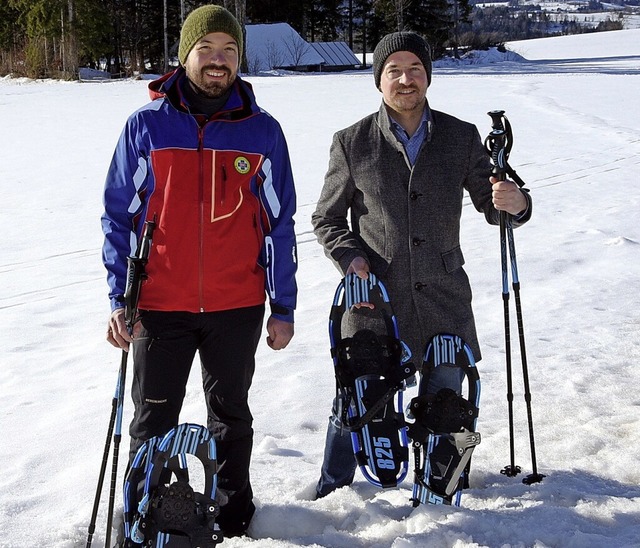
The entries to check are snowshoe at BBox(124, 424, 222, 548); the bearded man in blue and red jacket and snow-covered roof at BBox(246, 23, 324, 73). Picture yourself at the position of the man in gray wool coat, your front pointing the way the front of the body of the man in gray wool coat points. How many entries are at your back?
1

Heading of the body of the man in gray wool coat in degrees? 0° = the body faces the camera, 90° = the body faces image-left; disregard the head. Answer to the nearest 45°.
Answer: approximately 0°

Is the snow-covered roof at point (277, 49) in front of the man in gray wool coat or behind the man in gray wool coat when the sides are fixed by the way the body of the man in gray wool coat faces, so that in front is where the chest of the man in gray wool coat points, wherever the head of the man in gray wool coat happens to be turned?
behind

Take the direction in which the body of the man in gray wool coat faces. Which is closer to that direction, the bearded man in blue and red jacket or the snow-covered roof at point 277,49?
the bearded man in blue and red jacket

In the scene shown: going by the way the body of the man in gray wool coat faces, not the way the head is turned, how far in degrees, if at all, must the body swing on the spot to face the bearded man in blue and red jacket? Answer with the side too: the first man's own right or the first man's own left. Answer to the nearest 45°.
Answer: approximately 45° to the first man's own right

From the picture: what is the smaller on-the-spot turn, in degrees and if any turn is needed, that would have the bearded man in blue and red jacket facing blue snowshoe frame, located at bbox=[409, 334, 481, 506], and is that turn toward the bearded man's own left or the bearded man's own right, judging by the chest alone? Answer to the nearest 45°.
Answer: approximately 90° to the bearded man's own left

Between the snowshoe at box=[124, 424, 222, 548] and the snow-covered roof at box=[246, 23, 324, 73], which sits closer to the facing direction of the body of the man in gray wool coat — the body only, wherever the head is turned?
the snowshoe

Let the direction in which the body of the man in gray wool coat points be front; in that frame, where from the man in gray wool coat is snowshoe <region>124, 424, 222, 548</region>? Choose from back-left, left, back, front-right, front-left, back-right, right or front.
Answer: front-right

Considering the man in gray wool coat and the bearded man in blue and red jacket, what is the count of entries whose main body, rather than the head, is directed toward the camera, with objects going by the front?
2

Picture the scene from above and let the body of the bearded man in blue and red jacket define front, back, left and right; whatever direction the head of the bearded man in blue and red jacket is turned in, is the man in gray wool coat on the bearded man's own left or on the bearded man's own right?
on the bearded man's own left

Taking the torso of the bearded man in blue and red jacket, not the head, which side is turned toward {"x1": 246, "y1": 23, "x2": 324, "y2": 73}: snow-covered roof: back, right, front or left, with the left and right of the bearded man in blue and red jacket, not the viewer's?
back
